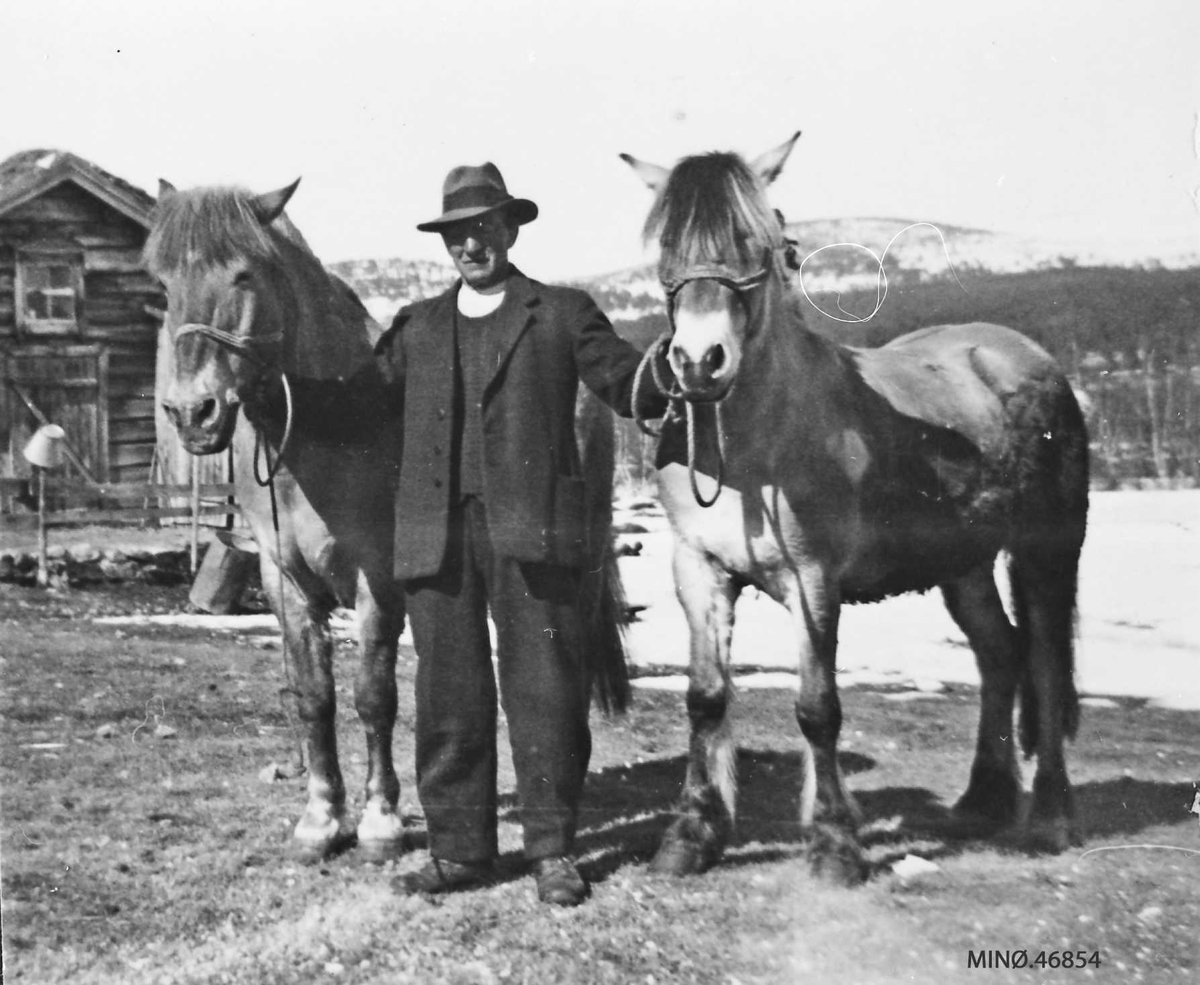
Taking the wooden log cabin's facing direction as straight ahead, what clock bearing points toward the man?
The man is roughly at 11 o'clock from the wooden log cabin.

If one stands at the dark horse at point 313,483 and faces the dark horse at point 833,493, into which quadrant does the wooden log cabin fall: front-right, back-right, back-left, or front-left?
back-left

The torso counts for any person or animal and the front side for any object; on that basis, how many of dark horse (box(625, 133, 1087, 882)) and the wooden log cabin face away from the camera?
0

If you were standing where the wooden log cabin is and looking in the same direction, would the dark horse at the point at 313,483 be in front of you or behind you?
in front

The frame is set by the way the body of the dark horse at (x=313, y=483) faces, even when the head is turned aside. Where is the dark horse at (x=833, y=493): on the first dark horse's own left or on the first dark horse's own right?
on the first dark horse's own left

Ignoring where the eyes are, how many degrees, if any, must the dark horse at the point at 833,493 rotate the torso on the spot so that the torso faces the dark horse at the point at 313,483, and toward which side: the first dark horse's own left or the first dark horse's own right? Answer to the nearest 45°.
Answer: approximately 45° to the first dark horse's own right

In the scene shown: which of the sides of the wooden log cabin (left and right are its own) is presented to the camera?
front

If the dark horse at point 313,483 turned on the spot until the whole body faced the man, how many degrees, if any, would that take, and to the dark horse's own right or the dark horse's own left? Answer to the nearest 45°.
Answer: approximately 90° to the dark horse's own left

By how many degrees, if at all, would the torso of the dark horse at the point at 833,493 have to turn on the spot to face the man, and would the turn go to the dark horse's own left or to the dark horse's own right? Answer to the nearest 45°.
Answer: approximately 45° to the dark horse's own right

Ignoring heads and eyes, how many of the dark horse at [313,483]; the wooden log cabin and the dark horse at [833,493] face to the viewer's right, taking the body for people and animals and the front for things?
0

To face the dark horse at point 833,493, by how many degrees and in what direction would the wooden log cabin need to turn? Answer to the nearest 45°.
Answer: approximately 45° to its left

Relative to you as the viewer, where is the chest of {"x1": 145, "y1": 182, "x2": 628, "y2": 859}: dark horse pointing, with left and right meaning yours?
facing the viewer and to the left of the viewer
